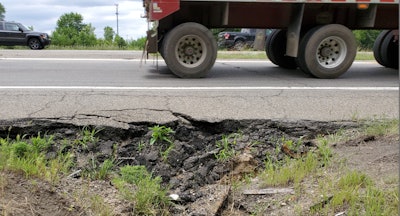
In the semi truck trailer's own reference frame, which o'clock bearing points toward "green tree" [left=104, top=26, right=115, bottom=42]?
The green tree is roughly at 8 o'clock from the semi truck trailer.

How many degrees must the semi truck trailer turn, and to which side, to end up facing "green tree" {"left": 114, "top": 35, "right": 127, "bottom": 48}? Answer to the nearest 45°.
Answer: approximately 135° to its left

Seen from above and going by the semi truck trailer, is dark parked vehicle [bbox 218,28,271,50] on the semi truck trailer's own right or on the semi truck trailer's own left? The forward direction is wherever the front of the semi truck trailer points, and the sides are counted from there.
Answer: on the semi truck trailer's own left

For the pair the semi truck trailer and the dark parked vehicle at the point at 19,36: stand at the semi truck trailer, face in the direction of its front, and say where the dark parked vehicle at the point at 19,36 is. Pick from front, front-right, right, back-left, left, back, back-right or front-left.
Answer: back-left

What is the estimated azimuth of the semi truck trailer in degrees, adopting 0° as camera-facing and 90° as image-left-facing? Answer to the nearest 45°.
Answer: approximately 270°
